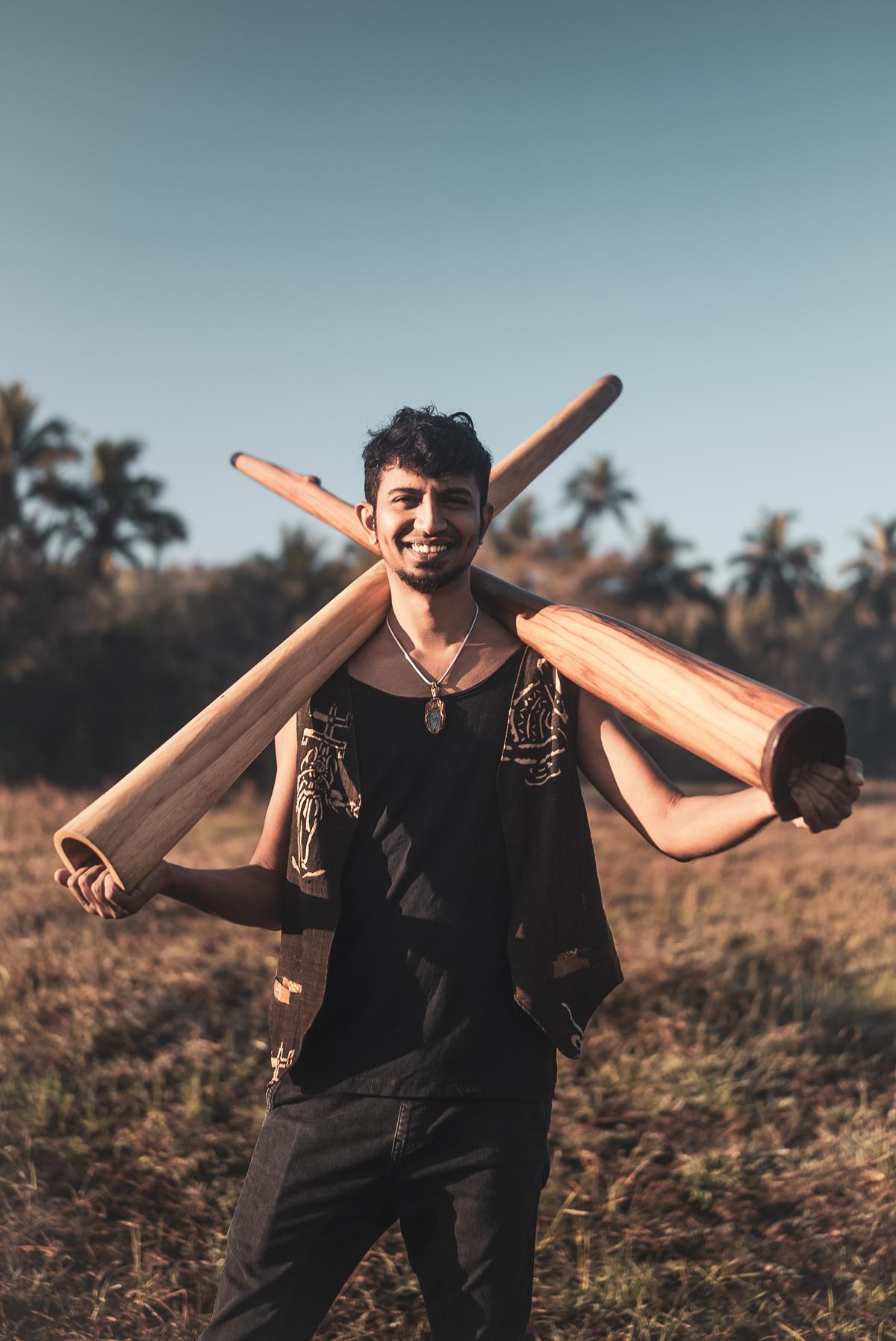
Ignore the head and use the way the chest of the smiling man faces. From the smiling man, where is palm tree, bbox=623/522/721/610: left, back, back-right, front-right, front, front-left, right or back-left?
back

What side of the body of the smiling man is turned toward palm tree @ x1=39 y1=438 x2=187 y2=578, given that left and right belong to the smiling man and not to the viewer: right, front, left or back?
back

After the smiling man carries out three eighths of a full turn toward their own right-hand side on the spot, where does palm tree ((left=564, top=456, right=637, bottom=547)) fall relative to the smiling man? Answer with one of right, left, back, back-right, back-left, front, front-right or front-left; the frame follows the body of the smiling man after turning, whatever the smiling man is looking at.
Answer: front-right

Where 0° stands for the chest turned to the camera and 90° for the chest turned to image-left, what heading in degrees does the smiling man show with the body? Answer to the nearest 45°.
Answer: approximately 0°
